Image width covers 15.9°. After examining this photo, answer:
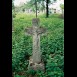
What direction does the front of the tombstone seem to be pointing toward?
toward the camera
